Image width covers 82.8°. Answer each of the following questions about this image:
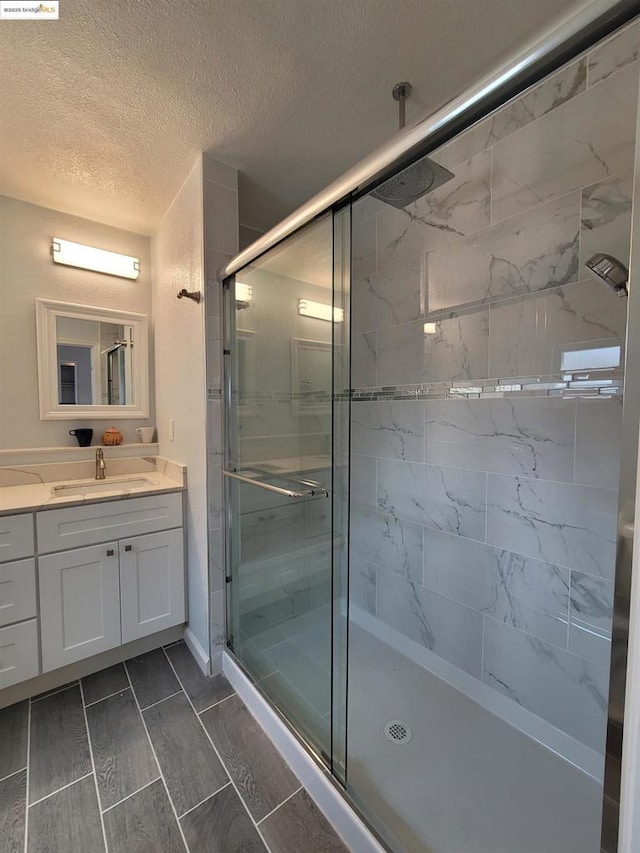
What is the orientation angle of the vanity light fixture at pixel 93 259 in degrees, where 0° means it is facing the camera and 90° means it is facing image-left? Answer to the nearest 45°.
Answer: approximately 315°

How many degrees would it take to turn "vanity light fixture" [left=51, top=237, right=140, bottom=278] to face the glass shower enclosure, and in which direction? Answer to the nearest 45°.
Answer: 0° — it already faces it

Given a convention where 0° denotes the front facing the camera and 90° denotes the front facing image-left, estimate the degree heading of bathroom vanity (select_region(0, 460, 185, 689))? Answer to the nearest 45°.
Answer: approximately 315°

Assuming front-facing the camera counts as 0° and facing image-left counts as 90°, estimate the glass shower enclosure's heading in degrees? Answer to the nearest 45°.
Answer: approximately 45°

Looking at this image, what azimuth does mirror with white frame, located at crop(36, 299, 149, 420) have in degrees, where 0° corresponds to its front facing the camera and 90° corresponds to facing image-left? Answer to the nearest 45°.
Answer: approximately 315°

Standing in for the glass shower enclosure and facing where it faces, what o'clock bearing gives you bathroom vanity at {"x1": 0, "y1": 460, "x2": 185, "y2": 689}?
The bathroom vanity is roughly at 1 o'clock from the glass shower enclosure.
